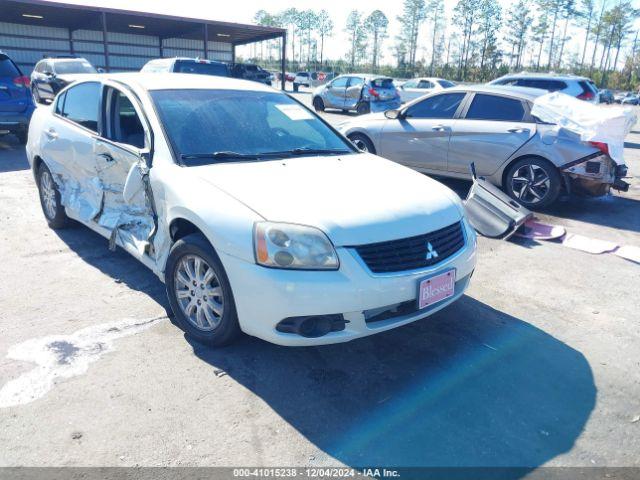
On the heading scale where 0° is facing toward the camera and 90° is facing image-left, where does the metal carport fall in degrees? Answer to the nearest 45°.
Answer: approximately 315°

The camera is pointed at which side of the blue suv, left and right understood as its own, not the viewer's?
back

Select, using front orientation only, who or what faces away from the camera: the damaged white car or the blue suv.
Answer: the blue suv

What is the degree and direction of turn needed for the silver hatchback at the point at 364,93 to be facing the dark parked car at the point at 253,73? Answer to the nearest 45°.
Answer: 0° — it already faces it

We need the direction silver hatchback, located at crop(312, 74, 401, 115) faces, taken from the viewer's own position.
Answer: facing away from the viewer and to the left of the viewer

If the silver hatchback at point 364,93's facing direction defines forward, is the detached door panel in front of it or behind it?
behind

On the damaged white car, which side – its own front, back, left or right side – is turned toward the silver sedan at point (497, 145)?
left

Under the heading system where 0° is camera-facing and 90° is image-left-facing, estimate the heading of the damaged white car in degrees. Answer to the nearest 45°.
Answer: approximately 315°
